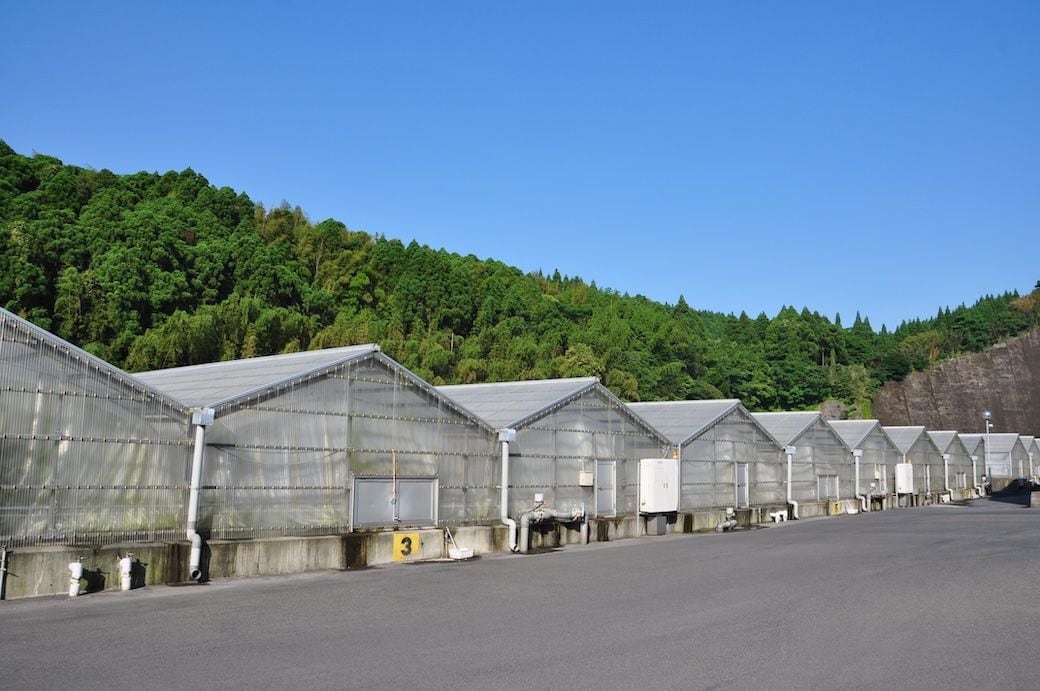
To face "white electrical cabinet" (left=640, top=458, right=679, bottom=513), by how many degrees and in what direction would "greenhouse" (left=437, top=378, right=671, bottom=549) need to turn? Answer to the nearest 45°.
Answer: approximately 90° to its left

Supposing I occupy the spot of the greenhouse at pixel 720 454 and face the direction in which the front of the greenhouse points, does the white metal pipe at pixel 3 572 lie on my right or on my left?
on my right

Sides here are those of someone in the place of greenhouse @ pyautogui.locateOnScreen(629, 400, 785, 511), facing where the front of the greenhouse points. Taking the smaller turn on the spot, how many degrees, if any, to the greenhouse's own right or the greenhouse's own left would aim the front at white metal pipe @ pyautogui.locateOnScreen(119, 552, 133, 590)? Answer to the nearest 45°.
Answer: approximately 90° to the greenhouse's own right

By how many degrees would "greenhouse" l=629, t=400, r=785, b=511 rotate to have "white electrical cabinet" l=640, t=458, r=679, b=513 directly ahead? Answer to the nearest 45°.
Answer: approximately 45° to its right

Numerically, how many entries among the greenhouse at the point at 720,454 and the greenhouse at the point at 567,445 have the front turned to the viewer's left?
0

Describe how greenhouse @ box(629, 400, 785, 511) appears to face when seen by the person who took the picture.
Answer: facing the viewer and to the right of the viewer

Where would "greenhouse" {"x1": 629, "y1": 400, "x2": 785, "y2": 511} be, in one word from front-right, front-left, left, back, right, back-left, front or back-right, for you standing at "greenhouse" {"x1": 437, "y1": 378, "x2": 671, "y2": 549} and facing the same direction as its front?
left

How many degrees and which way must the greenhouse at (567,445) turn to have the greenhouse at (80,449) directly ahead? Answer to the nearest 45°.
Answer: approximately 90° to its right

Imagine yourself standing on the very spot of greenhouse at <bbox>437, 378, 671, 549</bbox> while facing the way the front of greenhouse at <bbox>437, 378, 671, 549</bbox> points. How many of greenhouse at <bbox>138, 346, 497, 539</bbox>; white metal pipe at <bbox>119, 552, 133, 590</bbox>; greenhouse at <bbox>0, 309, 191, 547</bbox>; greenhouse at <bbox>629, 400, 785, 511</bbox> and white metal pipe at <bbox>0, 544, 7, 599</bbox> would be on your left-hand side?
1

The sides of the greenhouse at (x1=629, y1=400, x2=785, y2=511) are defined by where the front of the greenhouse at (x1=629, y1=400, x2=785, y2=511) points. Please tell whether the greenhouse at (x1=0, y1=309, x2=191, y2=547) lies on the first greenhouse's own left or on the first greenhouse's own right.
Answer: on the first greenhouse's own right

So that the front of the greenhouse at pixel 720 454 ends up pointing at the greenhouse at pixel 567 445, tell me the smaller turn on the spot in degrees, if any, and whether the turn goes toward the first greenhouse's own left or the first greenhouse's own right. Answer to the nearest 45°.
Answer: approximately 90° to the first greenhouse's own right
